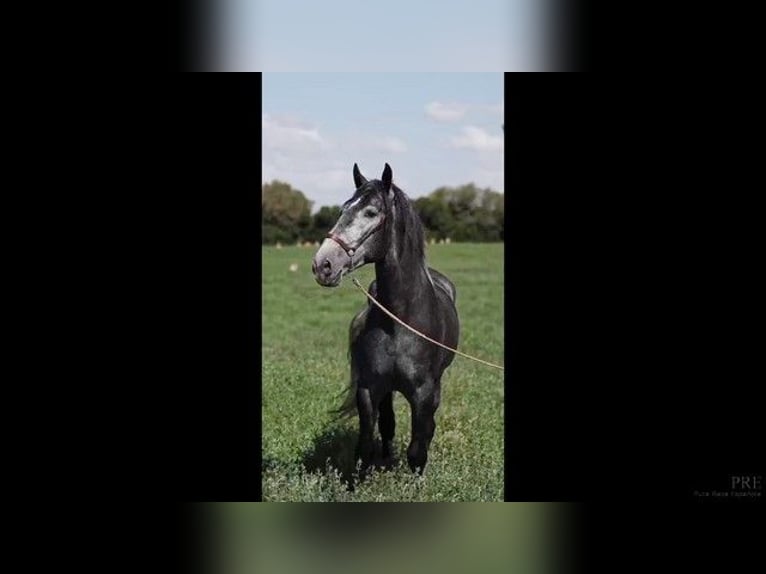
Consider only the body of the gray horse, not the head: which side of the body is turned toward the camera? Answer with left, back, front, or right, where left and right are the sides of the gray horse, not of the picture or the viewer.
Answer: front

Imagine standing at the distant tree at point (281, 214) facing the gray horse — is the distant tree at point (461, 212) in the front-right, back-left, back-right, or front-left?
front-left
